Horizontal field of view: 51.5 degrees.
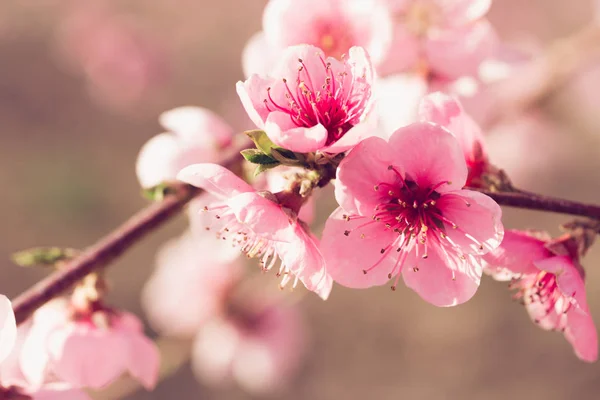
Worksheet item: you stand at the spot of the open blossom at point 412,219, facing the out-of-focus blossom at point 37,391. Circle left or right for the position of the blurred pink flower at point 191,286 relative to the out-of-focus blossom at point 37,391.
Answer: right

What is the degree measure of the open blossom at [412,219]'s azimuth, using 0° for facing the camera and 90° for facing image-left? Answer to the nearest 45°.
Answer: approximately 0°

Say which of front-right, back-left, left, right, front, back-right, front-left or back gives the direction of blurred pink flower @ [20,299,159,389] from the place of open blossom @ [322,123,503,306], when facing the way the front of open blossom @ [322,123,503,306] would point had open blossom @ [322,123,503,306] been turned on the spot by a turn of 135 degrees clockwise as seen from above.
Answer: front-left

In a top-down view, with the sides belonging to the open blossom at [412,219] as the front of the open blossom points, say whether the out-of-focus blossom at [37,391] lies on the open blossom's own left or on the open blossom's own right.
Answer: on the open blossom's own right

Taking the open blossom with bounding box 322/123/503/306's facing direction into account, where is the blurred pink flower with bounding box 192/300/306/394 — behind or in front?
behind

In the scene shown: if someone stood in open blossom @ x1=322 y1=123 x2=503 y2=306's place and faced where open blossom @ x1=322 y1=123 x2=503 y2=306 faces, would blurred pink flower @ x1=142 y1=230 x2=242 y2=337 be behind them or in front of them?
behind
